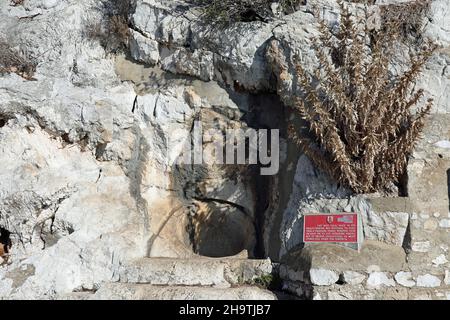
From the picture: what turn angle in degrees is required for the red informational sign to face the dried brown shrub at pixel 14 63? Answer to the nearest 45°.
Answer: approximately 90° to its right

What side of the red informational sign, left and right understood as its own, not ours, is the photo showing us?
front

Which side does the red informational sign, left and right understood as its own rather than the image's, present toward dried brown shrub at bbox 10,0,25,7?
right
